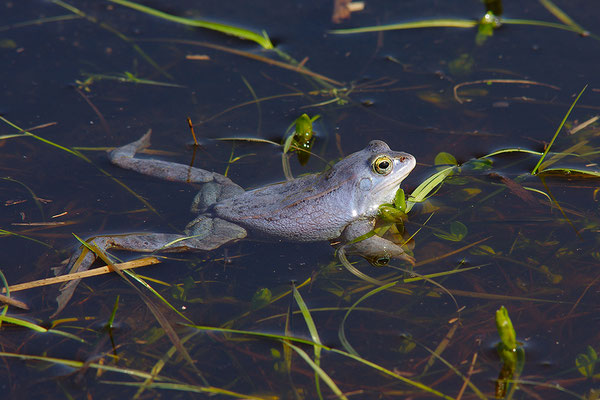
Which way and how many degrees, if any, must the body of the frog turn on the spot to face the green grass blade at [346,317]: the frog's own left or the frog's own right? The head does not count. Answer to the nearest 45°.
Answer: approximately 90° to the frog's own right

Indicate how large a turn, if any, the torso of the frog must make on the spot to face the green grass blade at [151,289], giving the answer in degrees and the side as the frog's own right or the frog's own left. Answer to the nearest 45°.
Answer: approximately 135° to the frog's own right

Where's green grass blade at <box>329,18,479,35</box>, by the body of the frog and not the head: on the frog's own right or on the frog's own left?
on the frog's own left

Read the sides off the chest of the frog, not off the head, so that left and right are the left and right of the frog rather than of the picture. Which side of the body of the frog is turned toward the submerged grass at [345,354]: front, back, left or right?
right

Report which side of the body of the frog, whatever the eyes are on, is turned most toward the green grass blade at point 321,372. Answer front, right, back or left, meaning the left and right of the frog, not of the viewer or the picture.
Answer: right

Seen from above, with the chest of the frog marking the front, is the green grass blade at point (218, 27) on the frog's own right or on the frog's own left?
on the frog's own left

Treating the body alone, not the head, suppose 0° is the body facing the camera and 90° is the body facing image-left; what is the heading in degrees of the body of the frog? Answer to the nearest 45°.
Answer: approximately 270°

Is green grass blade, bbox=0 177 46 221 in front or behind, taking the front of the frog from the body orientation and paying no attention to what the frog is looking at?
behind

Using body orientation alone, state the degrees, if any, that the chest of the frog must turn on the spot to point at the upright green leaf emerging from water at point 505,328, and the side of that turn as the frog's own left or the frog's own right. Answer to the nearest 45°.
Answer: approximately 45° to the frog's own right

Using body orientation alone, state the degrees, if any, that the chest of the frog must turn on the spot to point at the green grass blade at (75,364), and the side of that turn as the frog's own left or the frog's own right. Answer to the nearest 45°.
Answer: approximately 135° to the frog's own right
